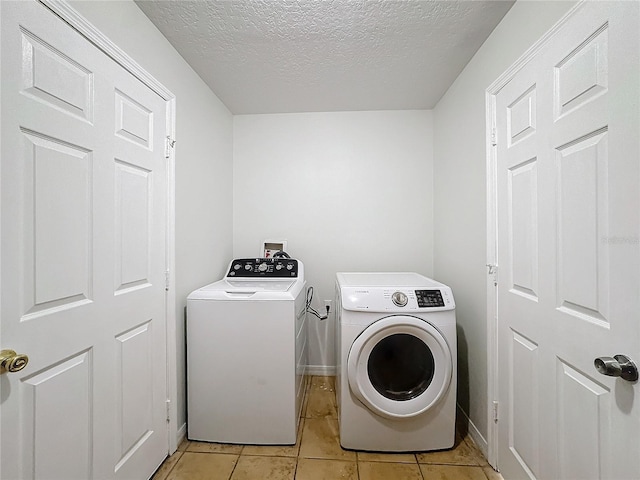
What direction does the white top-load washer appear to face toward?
toward the camera

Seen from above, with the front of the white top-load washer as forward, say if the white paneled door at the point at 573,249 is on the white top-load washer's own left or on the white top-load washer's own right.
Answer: on the white top-load washer's own left

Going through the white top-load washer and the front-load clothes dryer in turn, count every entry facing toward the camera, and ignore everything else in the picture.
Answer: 2

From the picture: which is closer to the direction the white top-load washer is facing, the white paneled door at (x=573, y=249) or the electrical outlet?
the white paneled door

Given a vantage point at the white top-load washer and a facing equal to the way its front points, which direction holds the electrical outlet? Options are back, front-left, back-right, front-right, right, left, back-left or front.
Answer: back-left

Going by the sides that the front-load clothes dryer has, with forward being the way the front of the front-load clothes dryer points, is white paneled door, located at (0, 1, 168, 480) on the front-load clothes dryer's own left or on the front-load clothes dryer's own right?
on the front-load clothes dryer's own right

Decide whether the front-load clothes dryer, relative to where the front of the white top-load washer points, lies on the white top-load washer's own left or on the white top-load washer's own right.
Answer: on the white top-load washer's own left

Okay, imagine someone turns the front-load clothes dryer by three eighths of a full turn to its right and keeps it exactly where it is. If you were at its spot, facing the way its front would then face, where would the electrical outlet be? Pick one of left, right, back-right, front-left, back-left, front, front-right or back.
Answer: front

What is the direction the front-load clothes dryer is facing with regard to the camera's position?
facing the viewer

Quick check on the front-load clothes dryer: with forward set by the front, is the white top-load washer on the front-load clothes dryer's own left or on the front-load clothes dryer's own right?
on the front-load clothes dryer's own right
